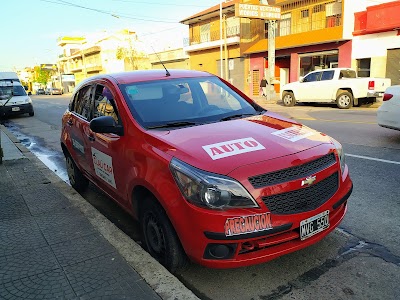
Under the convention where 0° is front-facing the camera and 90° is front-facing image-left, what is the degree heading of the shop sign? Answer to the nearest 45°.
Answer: approximately 0°

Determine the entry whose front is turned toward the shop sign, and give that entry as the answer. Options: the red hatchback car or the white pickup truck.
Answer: the white pickup truck

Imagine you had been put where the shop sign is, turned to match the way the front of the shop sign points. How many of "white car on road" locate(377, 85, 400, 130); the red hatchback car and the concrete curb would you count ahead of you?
3

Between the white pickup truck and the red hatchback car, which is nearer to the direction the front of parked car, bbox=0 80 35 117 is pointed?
the red hatchback car

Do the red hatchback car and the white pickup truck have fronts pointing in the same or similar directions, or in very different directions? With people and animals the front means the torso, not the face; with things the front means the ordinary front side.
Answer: very different directions

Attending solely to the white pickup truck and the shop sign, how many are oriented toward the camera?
1

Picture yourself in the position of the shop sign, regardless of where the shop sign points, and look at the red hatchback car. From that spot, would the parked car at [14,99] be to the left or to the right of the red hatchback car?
right
